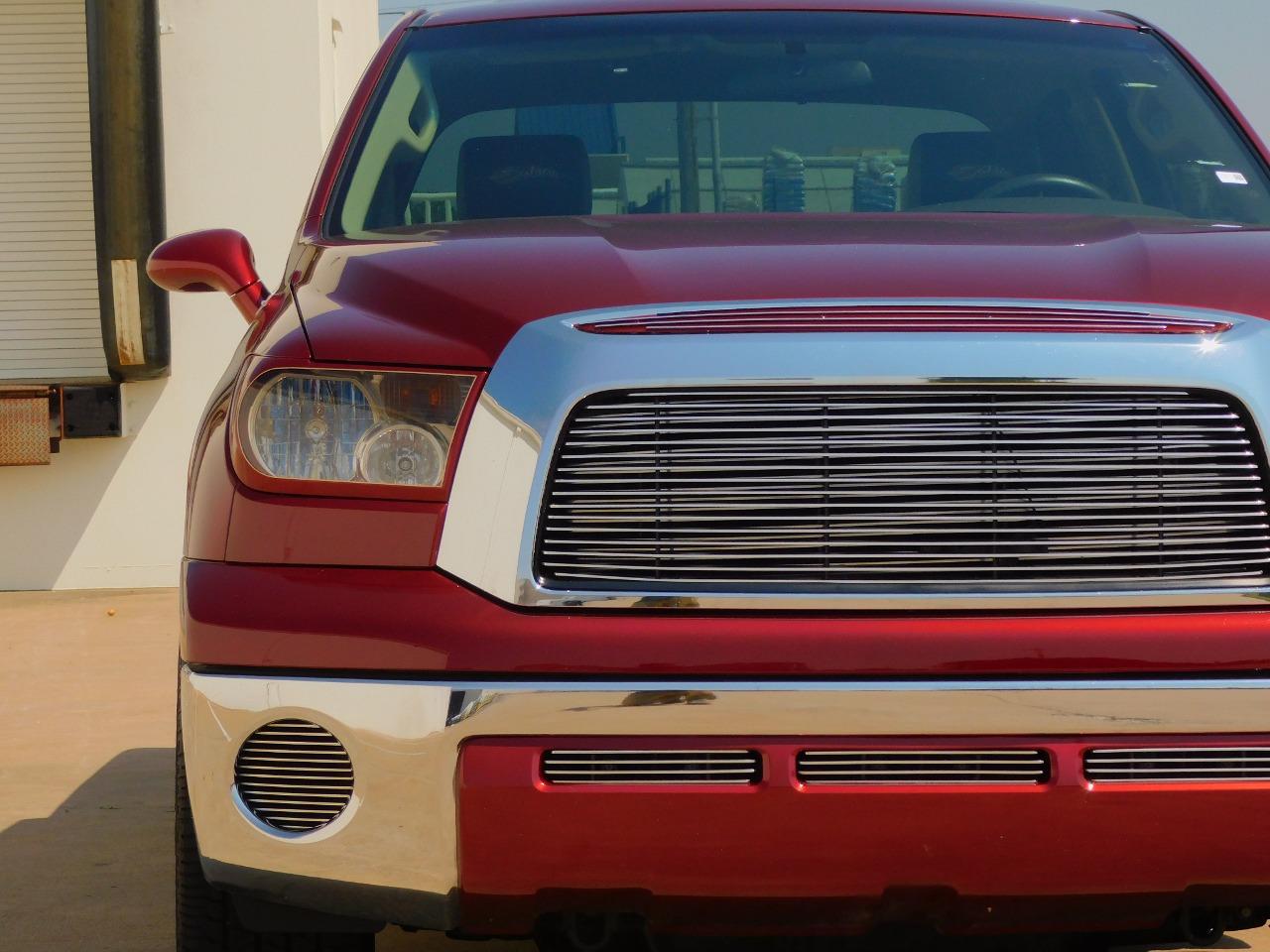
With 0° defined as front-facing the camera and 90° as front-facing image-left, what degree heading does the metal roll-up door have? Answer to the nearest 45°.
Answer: approximately 0°

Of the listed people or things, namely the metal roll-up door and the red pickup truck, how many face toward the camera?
2

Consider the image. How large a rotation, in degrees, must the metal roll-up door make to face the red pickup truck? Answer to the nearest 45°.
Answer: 0° — it already faces it

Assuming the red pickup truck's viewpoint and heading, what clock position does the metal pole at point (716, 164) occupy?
The metal pole is roughly at 6 o'clock from the red pickup truck.

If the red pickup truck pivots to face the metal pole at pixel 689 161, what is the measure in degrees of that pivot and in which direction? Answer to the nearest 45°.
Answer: approximately 180°
